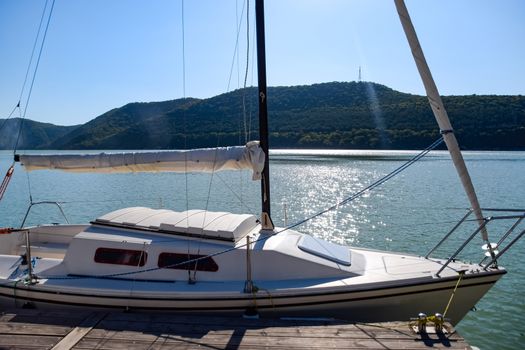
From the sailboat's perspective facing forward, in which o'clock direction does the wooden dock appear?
The wooden dock is roughly at 4 o'clock from the sailboat.

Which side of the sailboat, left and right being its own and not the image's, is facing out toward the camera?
right
